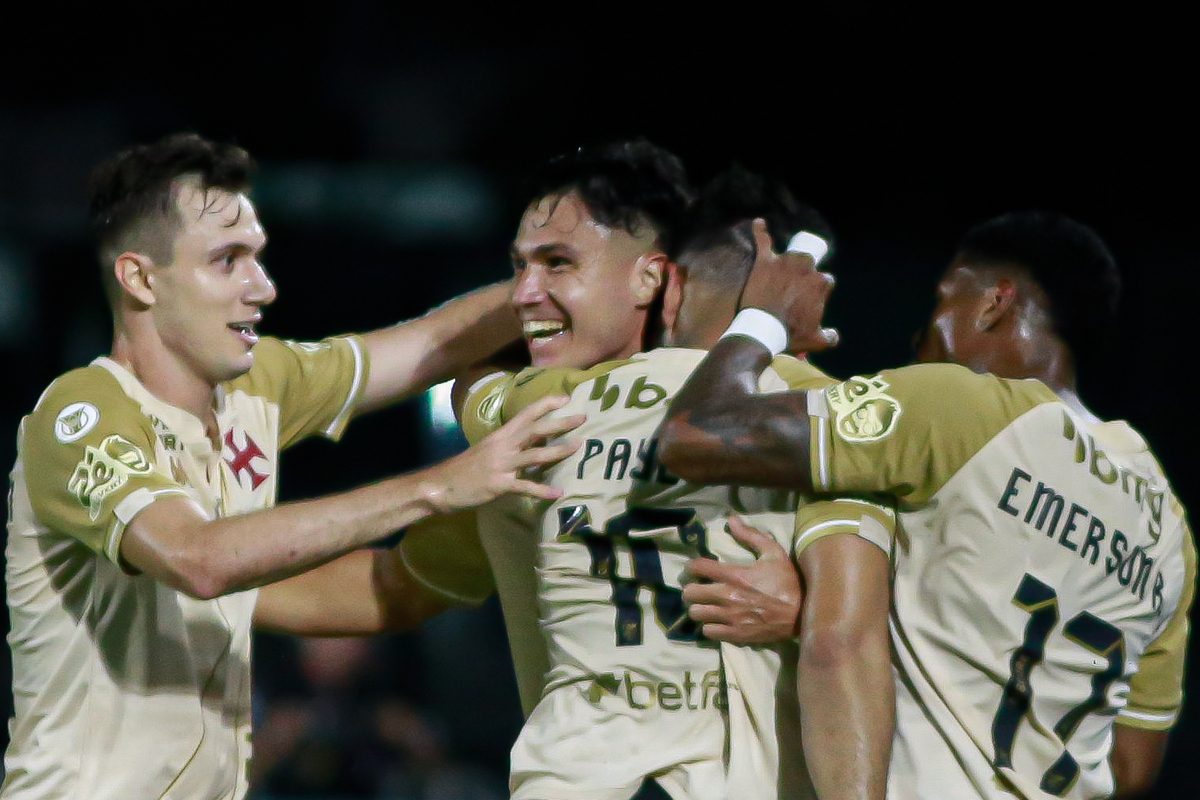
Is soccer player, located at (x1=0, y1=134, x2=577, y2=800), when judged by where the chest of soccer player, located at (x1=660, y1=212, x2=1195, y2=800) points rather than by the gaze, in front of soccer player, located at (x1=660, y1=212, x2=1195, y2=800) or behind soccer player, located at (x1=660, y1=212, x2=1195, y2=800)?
in front

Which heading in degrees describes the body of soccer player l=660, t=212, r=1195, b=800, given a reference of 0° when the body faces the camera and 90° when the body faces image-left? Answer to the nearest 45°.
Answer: approximately 135°

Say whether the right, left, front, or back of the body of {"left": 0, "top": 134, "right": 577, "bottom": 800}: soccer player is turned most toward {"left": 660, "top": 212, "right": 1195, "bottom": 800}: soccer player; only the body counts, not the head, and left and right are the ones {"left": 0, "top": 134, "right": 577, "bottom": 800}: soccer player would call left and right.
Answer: front

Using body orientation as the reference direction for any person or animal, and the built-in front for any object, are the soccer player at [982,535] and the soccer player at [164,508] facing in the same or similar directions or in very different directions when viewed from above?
very different directions

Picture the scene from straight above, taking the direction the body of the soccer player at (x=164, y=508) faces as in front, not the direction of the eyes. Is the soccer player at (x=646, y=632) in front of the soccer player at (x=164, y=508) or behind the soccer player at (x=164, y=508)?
in front
